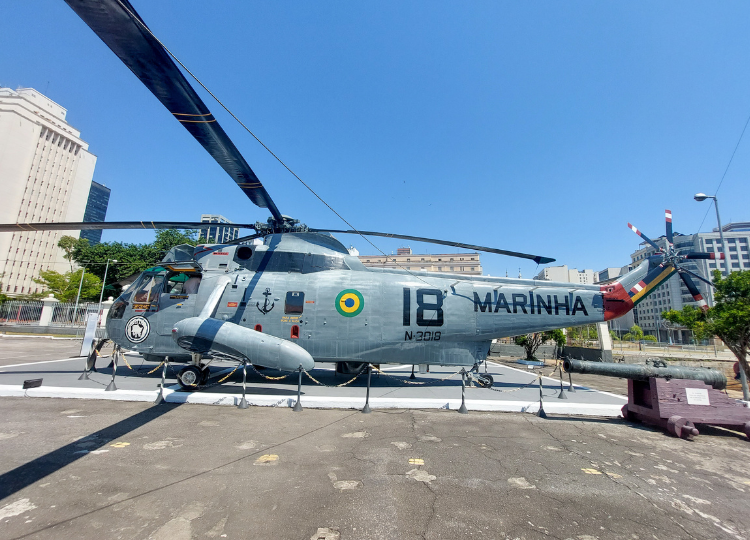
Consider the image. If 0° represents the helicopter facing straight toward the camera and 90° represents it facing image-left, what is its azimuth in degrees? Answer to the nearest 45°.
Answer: approximately 90°

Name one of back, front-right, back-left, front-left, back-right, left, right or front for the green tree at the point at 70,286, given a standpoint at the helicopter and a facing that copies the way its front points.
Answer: front-right

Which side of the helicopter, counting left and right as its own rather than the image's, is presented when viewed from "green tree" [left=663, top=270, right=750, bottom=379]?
back

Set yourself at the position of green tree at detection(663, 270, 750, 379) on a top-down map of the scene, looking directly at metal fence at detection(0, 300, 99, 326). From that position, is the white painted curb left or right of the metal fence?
left

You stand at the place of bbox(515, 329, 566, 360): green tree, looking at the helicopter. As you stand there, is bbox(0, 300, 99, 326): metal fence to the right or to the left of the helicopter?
right

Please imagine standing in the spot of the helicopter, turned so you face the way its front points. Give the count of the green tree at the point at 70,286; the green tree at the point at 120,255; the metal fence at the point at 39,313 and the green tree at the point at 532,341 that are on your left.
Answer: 0

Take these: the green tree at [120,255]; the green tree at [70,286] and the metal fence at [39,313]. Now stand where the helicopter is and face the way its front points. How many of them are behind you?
0

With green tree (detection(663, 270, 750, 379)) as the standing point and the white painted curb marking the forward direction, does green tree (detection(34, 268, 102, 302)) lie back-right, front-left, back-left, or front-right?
front-right

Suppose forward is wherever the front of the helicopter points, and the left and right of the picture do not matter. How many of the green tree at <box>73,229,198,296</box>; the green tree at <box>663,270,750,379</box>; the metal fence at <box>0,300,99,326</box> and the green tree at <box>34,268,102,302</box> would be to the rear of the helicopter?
1

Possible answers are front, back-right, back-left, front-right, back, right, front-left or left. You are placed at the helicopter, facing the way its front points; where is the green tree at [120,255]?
front-right
